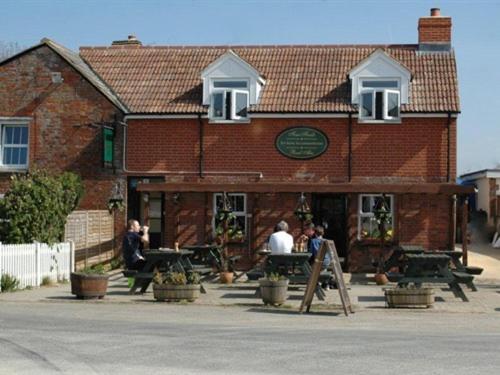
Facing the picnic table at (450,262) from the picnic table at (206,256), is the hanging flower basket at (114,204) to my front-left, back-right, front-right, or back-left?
back-left

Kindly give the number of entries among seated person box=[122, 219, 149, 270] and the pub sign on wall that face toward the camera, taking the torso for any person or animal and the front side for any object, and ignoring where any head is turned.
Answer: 1

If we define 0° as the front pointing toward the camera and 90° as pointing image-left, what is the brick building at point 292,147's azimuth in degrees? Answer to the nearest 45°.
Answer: approximately 0°

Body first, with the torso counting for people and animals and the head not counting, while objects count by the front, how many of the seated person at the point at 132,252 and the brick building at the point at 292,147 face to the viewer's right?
1

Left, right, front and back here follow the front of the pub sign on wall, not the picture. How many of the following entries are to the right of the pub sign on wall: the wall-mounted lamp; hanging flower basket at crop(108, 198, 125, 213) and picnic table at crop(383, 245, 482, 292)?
2

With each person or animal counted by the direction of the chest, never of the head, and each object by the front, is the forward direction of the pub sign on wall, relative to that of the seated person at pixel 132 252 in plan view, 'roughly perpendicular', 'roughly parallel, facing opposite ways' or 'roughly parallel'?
roughly perpendicular
